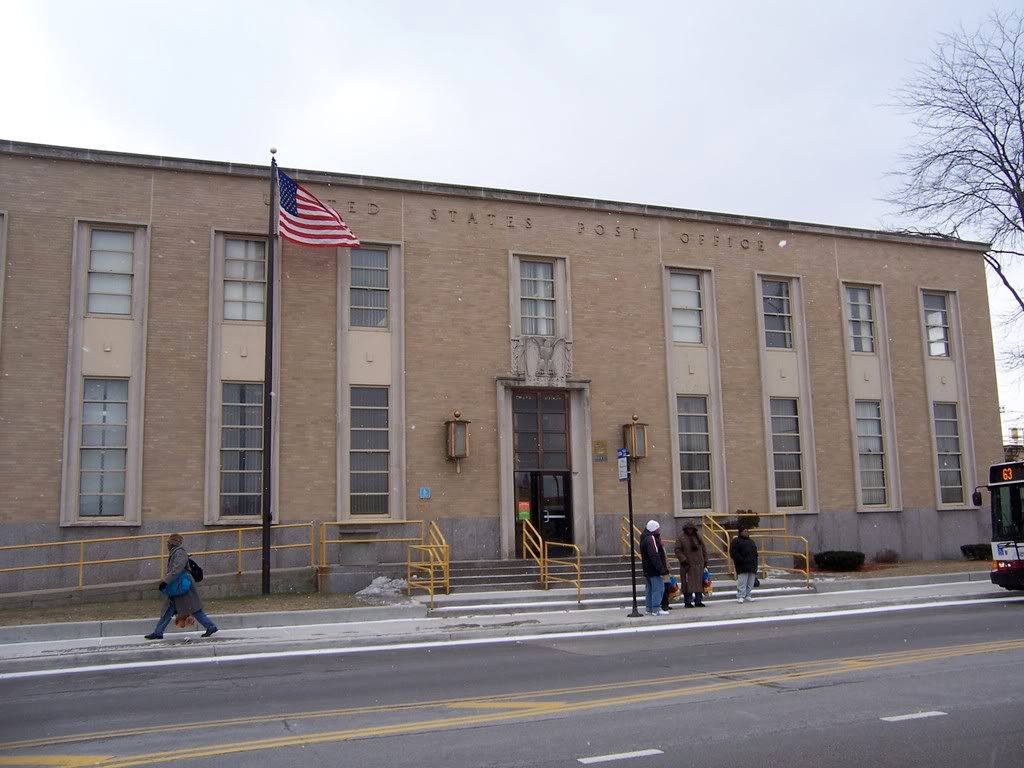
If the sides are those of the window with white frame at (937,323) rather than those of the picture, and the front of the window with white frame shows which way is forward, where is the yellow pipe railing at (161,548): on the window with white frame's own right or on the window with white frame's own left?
on the window with white frame's own right

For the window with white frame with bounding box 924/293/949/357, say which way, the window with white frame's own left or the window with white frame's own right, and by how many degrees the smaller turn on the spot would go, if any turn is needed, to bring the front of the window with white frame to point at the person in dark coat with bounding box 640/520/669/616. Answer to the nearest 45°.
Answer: approximately 45° to the window with white frame's own right

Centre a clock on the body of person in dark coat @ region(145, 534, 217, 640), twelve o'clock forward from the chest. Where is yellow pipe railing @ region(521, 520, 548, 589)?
The yellow pipe railing is roughly at 5 o'clock from the person in dark coat.

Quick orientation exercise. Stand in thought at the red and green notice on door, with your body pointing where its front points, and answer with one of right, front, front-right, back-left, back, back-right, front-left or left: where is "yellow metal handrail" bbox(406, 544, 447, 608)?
front-right

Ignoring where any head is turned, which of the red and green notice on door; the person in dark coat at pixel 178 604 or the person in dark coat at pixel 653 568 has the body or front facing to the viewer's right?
the person in dark coat at pixel 653 568

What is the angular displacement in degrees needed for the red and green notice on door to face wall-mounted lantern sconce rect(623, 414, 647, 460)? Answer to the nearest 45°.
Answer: approximately 90° to its left

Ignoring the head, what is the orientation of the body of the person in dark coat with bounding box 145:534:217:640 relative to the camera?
to the viewer's left

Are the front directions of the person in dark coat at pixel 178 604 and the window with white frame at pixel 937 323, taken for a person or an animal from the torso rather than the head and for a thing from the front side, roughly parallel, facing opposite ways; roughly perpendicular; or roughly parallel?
roughly perpendicular

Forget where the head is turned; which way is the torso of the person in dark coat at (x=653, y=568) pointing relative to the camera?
to the viewer's right

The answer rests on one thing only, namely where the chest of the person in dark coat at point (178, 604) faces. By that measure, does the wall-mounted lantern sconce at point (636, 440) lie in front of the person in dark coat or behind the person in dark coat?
behind
